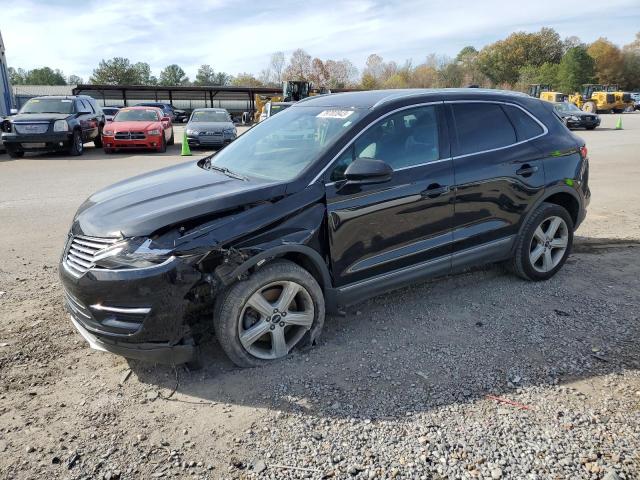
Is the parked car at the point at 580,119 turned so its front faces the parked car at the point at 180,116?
no

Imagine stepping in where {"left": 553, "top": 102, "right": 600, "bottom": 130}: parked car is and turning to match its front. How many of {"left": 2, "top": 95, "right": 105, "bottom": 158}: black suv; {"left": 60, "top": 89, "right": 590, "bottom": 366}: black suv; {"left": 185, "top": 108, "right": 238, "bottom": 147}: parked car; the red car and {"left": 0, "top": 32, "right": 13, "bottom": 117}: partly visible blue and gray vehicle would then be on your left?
0

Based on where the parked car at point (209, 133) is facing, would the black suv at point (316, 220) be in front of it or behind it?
in front

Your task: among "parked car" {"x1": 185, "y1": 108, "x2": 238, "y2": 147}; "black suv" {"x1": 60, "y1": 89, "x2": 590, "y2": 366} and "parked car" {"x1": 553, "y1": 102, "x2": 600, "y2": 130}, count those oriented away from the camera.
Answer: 0

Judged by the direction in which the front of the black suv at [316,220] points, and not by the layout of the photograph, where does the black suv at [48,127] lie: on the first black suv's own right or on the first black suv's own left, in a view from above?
on the first black suv's own right

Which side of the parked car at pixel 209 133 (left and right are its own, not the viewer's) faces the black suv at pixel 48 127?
right

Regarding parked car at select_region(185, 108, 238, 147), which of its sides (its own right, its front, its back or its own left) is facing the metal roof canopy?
back

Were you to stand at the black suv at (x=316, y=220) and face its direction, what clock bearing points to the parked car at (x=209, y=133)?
The parked car is roughly at 4 o'clock from the black suv.

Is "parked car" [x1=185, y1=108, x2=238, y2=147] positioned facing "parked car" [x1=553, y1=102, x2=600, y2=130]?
no

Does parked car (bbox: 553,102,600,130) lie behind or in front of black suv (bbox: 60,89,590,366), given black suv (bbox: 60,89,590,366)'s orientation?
behind

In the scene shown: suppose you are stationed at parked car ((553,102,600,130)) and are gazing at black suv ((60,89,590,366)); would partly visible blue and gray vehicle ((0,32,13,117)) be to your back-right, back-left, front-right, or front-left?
front-right

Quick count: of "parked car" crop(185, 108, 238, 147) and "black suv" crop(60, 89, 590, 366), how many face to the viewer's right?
0

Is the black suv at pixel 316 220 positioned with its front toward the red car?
no

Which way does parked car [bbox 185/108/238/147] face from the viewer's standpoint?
toward the camera

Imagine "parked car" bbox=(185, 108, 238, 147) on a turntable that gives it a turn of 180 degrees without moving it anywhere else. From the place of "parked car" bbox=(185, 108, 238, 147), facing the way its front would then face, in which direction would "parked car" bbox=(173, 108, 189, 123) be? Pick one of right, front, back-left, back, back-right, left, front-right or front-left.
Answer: front

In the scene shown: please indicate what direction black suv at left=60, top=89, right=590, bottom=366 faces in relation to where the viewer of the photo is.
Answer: facing the viewer and to the left of the viewer
